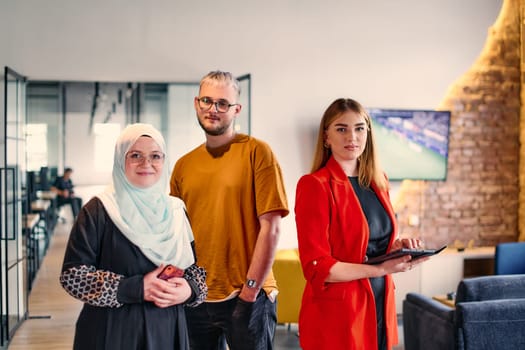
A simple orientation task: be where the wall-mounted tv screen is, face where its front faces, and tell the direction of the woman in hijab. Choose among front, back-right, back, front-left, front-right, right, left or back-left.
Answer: front

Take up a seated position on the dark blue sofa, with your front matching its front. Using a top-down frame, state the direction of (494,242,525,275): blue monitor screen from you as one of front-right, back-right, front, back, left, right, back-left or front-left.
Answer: front-right

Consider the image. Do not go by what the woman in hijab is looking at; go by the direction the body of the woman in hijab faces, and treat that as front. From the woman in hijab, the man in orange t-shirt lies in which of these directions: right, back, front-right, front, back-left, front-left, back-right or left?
left

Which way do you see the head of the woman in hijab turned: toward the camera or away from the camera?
toward the camera

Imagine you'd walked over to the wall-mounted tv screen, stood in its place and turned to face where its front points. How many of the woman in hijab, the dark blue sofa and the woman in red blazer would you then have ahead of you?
3

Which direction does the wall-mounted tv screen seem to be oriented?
toward the camera

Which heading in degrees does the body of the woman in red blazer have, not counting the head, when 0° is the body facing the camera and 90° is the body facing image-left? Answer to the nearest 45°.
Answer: approximately 315°

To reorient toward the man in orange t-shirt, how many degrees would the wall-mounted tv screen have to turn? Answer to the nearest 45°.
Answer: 0° — it already faces them
